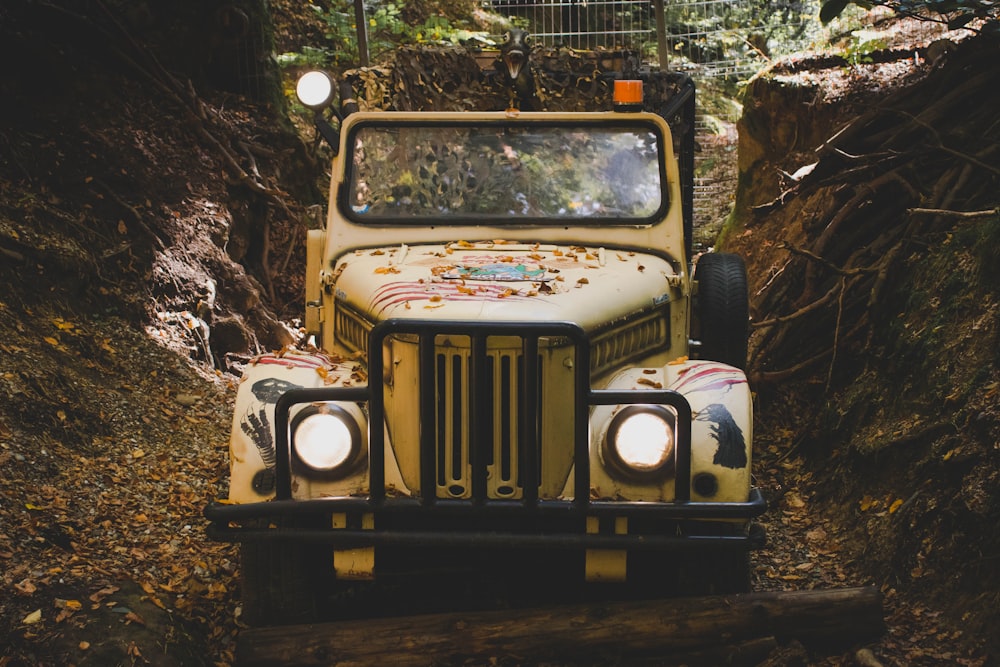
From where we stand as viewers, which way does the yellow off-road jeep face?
facing the viewer

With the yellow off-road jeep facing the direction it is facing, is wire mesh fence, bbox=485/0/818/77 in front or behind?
behind

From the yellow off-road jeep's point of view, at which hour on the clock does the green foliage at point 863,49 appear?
The green foliage is roughly at 7 o'clock from the yellow off-road jeep.
